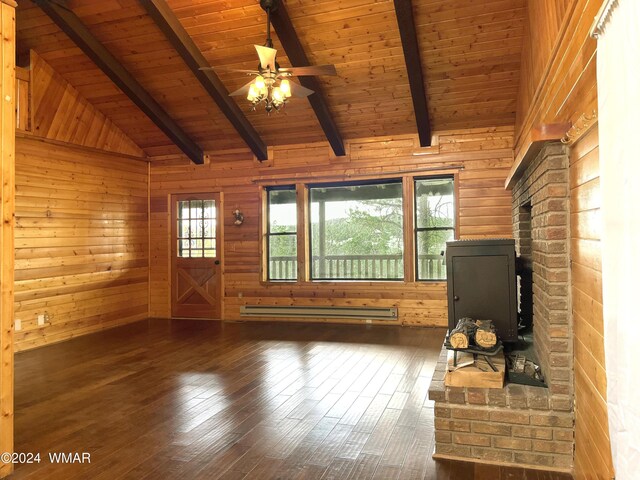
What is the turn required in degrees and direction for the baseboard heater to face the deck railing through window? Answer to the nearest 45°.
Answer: approximately 135° to its left

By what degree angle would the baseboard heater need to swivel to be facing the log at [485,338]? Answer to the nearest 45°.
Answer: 0° — it already faces it

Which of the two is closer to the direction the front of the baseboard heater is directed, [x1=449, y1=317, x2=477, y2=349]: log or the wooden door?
the log

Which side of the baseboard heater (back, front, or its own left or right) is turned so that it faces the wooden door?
right

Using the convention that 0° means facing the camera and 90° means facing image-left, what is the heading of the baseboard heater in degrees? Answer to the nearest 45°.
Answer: approximately 0°
